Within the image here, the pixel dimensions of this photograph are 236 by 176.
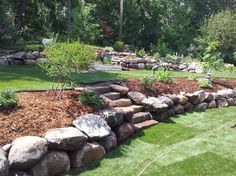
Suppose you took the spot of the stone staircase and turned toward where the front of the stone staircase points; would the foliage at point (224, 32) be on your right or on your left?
on your left

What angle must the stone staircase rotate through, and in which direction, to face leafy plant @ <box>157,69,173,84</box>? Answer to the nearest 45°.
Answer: approximately 90° to its left

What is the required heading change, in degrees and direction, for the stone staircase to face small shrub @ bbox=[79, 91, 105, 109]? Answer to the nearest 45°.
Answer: approximately 90° to its right

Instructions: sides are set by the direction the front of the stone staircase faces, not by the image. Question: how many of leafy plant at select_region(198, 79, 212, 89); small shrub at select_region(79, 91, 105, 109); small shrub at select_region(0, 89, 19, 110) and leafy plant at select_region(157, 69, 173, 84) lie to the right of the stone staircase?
2

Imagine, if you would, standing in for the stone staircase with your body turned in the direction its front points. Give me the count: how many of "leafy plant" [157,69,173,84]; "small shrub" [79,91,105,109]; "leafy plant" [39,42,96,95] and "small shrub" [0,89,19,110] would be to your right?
3

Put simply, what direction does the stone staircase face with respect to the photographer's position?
facing the viewer and to the right of the viewer

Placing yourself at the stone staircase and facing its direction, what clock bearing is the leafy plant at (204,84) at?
The leafy plant is roughly at 9 o'clock from the stone staircase.

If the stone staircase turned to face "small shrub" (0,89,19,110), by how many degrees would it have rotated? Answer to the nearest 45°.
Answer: approximately 90° to its right
